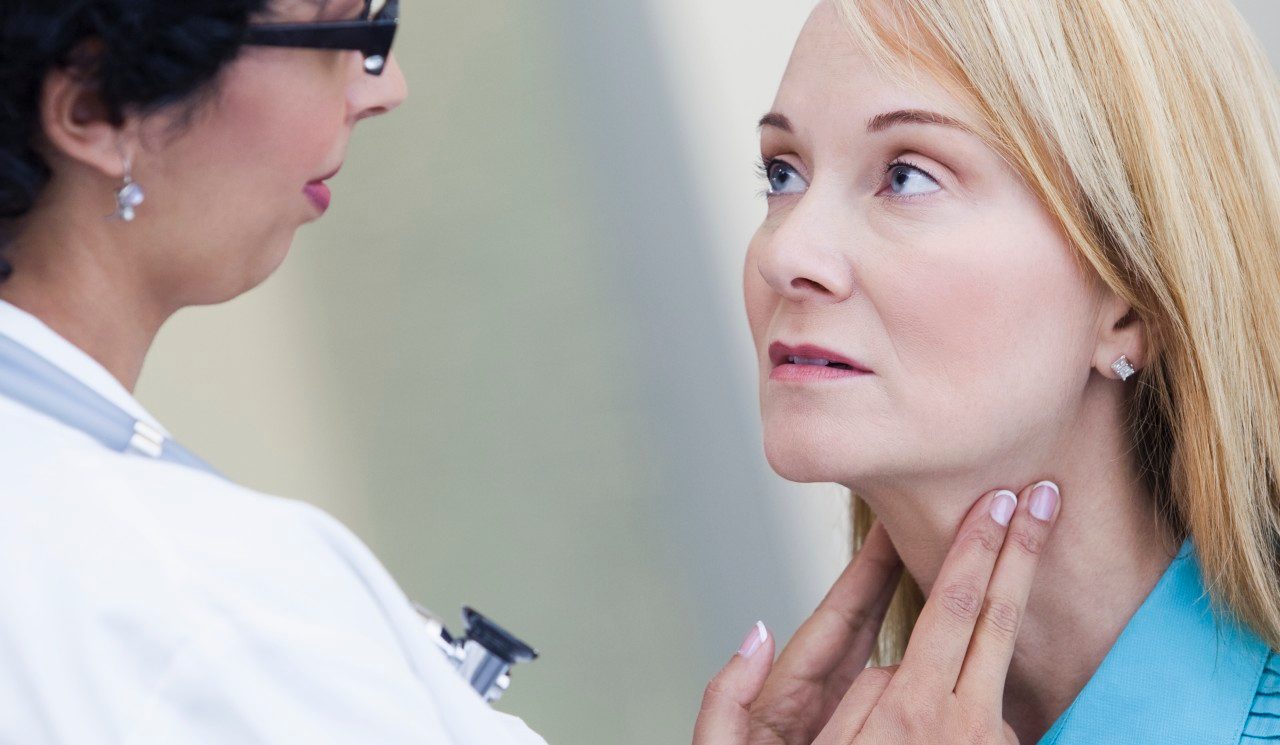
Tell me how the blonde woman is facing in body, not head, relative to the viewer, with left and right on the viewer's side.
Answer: facing the viewer and to the left of the viewer

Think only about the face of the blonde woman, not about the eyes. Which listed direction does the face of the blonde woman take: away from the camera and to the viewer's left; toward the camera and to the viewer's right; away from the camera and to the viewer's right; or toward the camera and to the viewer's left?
toward the camera and to the viewer's left

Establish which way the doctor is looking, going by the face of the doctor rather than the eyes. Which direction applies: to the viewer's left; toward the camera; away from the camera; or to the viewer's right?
to the viewer's right
